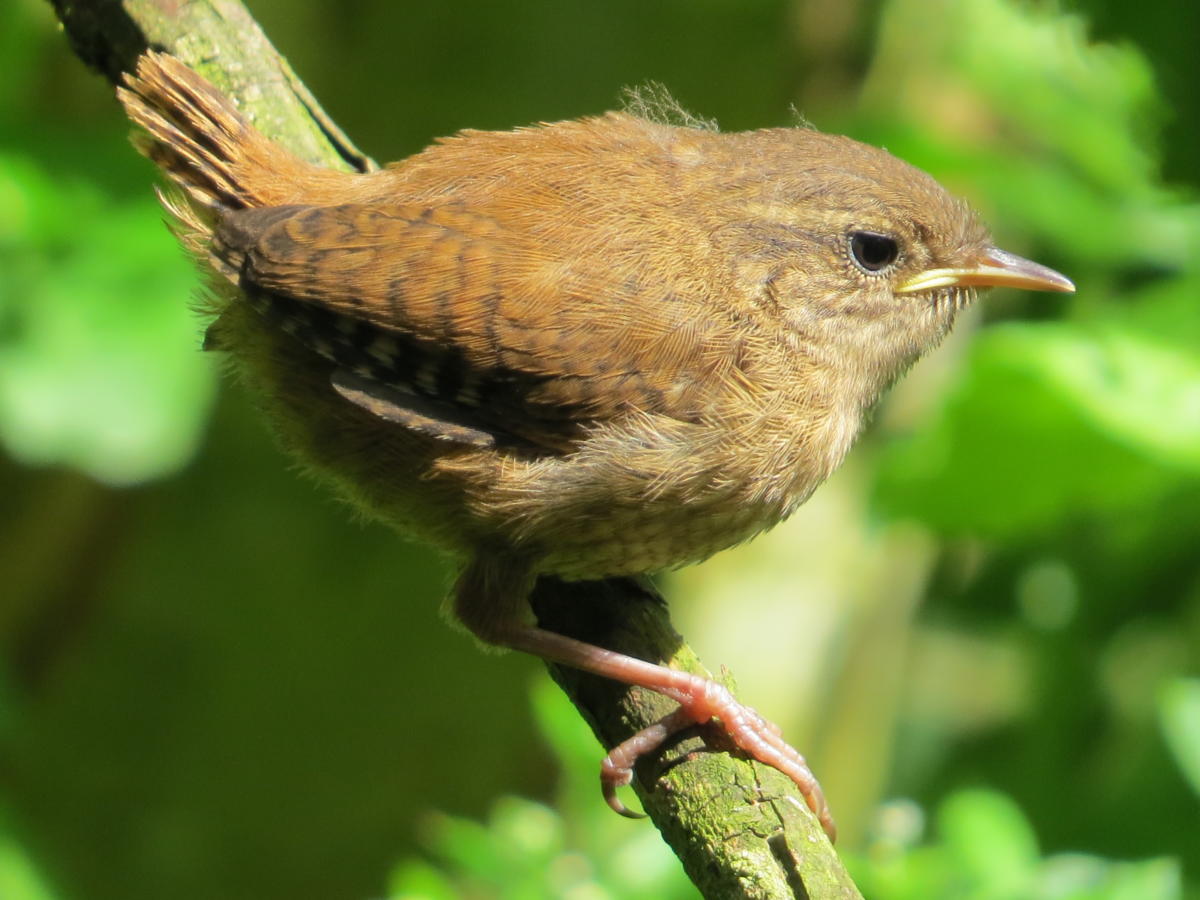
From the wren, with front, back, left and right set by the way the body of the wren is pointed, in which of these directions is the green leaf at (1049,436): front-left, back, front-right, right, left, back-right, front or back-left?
front-left

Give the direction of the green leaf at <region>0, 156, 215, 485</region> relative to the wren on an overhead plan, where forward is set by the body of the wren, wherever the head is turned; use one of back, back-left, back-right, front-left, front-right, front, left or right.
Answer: back-left

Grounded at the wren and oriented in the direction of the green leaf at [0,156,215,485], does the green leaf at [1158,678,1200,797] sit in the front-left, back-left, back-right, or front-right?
back-right

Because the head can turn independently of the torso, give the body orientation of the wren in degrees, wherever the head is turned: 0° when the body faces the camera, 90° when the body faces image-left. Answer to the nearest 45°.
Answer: approximately 270°

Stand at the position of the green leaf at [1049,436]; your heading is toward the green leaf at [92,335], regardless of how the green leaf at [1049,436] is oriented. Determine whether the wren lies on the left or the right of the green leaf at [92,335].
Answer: left
